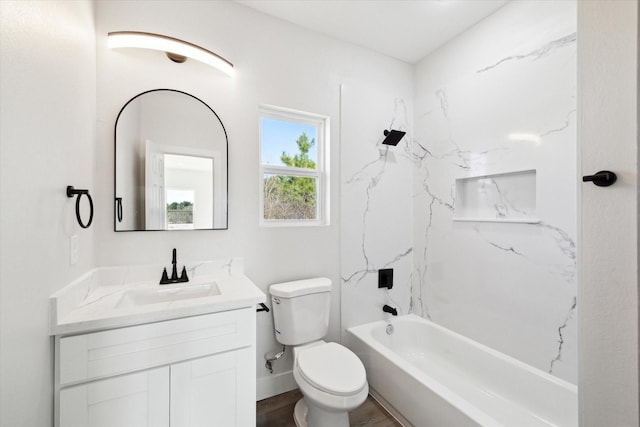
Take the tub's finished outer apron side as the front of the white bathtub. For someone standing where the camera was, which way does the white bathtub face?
facing the viewer and to the left of the viewer

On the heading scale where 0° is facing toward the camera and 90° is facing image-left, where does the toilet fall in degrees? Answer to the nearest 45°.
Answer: approximately 315°

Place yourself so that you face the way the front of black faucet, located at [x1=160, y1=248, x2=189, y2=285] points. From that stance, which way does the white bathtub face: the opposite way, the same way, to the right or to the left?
to the right

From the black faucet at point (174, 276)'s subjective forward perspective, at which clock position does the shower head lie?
The shower head is roughly at 9 o'clock from the black faucet.

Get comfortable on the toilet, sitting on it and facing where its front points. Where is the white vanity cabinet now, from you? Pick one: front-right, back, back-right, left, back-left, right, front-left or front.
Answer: right

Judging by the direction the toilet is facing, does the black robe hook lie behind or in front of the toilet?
in front

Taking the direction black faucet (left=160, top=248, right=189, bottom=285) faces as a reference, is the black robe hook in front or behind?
in front

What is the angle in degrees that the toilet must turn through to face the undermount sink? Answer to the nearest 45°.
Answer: approximately 135° to its right

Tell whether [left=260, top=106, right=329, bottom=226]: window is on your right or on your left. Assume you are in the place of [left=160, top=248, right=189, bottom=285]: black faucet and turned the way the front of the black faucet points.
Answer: on your left

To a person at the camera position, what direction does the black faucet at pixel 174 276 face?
facing the viewer

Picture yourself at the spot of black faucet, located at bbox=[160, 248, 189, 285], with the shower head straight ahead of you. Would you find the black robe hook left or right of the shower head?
right

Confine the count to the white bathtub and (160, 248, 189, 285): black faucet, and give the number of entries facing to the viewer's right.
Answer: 0

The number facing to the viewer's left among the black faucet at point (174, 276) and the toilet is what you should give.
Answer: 0
